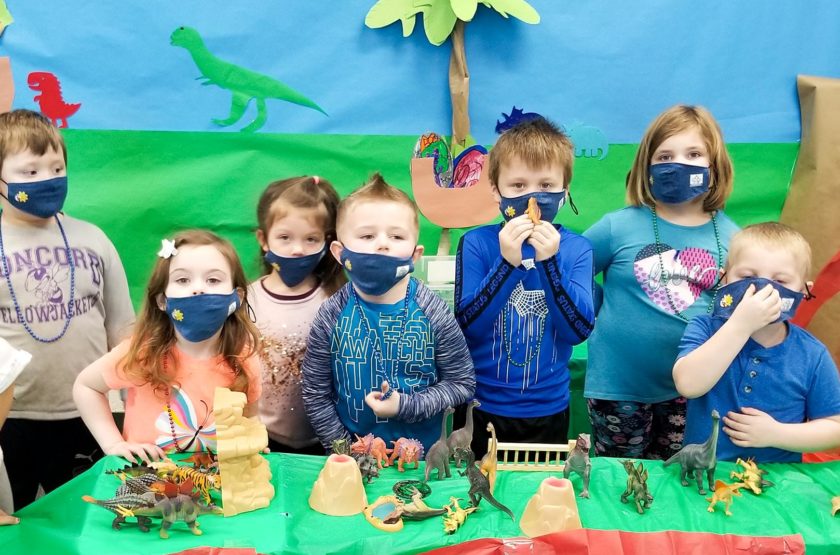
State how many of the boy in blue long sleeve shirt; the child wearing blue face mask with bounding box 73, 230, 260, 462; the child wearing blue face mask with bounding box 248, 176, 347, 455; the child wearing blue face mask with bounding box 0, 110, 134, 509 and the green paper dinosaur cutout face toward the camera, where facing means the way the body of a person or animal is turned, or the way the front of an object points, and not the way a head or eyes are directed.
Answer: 4

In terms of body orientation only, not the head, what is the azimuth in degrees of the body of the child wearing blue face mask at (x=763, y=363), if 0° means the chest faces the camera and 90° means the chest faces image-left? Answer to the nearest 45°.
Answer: approximately 0°

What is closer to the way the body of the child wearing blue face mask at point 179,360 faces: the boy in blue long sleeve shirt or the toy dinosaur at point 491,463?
the toy dinosaur

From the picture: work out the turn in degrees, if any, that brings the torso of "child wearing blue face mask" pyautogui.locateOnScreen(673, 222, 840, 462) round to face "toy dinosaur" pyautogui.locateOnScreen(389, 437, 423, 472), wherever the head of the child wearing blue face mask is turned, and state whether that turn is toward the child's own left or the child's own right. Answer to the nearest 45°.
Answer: approximately 45° to the child's own right

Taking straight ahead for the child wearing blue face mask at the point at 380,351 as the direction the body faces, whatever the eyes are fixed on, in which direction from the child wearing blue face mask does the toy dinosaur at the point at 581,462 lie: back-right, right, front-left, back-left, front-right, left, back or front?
front-left

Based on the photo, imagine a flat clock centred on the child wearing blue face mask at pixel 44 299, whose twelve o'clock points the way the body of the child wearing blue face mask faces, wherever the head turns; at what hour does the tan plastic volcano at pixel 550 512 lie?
The tan plastic volcano is roughly at 11 o'clock from the child wearing blue face mask.

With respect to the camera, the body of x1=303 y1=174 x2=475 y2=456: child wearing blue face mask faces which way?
toward the camera

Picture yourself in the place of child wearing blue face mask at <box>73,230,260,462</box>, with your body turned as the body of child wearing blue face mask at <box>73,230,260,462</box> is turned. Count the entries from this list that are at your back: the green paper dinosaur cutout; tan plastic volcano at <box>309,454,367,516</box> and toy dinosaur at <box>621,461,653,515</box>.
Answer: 1

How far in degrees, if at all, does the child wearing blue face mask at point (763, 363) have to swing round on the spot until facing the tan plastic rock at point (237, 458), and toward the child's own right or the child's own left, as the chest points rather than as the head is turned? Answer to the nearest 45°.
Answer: approximately 45° to the child's own right

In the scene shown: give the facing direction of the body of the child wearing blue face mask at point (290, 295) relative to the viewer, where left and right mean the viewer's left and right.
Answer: facing the viewer

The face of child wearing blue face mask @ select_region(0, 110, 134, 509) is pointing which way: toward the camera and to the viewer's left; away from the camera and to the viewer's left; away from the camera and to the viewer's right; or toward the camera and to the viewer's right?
toward the camera and to the viewer's right

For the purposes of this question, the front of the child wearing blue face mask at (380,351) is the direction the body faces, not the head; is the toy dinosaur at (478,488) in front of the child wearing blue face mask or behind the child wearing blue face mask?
in front
